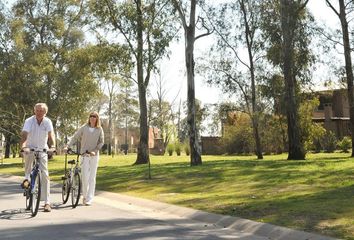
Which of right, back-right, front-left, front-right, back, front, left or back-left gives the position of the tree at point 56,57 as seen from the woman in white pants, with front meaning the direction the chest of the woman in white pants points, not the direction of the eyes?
back

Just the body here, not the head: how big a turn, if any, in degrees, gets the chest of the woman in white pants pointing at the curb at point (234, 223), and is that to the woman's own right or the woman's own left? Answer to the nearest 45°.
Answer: approximately 45° to the woman's own left

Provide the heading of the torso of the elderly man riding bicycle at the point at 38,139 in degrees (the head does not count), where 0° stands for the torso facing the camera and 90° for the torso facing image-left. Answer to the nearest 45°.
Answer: approximately 0°

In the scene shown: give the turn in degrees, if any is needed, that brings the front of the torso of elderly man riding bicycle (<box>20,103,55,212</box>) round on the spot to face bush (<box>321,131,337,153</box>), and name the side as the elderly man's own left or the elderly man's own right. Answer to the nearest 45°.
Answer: approximately 135° to the elderly man's own left

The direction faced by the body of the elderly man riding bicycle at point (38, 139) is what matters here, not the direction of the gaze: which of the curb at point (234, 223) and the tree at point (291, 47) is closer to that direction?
the curb

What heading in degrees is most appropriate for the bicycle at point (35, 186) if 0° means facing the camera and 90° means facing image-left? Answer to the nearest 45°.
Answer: approximately 0°
